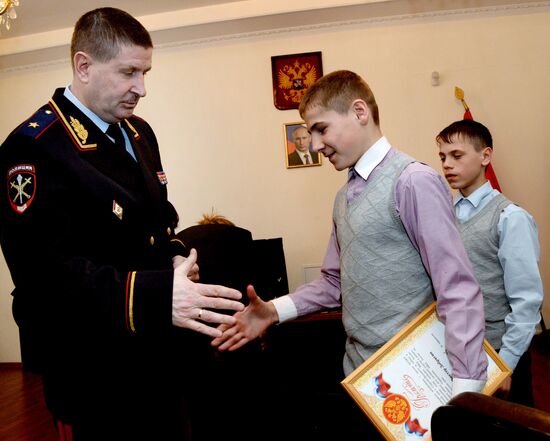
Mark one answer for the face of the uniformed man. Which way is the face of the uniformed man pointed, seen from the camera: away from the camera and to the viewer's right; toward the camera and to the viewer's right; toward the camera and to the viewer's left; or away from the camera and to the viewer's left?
toward the camera and to the viewer's right

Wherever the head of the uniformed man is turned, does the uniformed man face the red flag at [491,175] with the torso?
no

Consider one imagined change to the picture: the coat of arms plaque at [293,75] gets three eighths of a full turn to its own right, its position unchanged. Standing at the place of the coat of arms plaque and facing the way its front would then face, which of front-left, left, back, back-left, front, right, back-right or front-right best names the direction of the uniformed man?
back-left

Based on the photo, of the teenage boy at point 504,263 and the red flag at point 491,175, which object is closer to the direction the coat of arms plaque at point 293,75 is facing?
the teenage boy

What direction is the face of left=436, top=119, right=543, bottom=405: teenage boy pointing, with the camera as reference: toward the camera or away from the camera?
toward the camera

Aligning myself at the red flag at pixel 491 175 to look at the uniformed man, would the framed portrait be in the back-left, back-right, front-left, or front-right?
front-right

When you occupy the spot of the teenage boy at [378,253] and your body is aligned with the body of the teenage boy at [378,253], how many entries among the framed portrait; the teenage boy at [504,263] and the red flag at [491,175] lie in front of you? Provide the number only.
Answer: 0

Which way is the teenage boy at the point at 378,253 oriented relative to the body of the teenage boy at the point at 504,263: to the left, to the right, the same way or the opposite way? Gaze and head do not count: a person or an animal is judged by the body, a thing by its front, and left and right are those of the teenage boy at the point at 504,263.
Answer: the same way

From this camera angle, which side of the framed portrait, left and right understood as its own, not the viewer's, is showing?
front

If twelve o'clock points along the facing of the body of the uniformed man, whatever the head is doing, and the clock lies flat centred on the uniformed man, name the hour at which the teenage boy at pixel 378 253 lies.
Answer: The teenage boy is roughly at 11 o'clock from the uniformed man.

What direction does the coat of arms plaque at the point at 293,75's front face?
toward the camera

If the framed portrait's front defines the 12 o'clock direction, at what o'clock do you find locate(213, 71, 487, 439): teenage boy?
The teenage boy is roughly at 12 o'clock from the framed portrait.

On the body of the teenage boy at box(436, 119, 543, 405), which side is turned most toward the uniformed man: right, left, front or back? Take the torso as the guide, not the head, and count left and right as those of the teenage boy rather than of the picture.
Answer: front

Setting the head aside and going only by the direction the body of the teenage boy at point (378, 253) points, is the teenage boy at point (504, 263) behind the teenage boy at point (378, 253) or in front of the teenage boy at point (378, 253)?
behind

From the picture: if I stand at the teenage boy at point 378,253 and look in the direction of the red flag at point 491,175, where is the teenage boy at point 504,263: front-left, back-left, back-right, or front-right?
front-right

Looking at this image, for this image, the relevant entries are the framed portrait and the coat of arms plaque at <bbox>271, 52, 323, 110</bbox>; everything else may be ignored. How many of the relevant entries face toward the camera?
2

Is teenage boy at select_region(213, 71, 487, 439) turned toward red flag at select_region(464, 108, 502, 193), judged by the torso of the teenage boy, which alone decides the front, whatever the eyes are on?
no

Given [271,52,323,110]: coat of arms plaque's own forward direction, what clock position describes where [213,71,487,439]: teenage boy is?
The teenage boy is roughly at 12 o'clock from the coat of arms plaque.

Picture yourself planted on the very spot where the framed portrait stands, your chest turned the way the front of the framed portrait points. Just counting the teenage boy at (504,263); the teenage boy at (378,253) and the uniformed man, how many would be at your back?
0

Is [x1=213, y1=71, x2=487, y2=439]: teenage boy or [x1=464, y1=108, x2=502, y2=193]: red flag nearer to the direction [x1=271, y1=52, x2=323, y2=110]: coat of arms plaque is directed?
the teenage boy

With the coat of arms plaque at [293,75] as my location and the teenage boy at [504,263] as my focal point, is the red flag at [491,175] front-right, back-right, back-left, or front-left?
front-left
